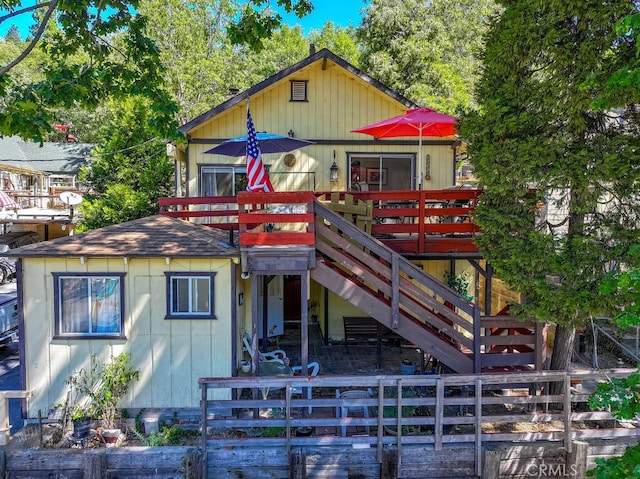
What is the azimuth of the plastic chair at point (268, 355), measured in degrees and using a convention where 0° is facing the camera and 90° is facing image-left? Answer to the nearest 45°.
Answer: approximately 270°

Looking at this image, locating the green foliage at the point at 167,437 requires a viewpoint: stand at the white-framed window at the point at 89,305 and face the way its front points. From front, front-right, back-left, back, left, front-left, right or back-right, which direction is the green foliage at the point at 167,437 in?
front-left

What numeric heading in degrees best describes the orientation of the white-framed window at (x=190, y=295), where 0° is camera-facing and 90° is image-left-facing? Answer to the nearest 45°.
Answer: approximately 0°

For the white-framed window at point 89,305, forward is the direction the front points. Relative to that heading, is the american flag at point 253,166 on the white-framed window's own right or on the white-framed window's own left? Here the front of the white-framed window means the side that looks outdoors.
on the white-framed window's own left

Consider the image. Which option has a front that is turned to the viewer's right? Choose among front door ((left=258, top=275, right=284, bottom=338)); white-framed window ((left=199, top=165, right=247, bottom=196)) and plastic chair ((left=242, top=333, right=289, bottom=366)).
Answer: the plastic chair

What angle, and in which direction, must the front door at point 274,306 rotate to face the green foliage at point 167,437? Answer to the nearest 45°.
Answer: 0° — it already faces it

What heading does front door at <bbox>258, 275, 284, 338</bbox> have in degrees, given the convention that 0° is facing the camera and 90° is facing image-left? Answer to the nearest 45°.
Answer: approximately 0°

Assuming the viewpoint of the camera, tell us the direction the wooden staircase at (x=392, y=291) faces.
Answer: facing to the right of the viewer
